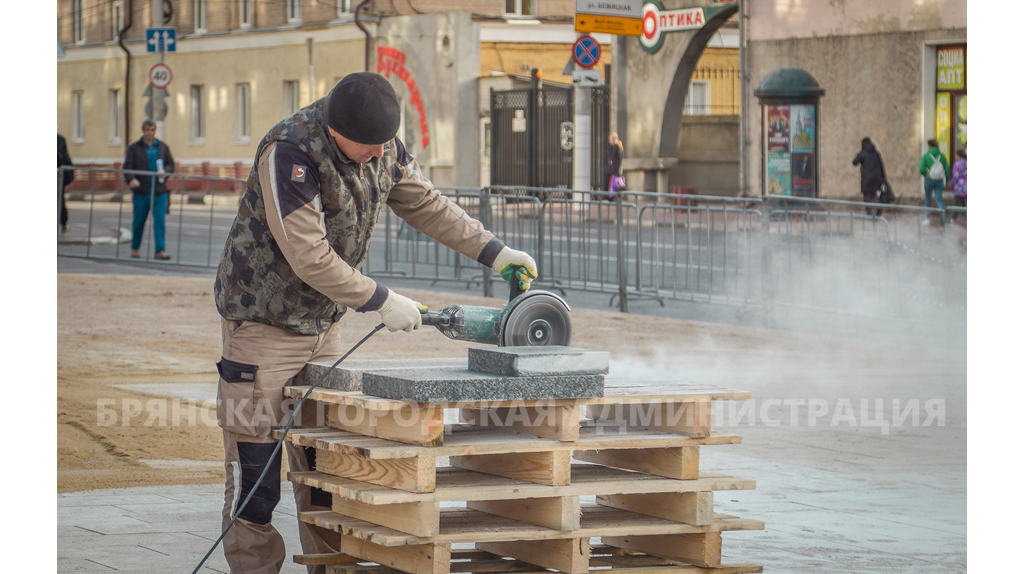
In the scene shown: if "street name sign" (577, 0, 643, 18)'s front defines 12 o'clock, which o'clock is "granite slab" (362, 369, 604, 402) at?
The granite slab is roughly at 12 o'clock from the street name sign.

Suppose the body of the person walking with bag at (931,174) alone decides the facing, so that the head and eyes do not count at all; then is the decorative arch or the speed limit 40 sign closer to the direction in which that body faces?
the decorative arch

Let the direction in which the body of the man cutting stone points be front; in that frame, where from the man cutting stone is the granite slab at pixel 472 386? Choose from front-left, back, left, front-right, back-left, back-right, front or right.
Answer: front

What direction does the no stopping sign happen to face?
toward the camera

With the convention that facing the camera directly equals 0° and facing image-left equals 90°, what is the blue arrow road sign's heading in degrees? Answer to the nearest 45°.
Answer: approximately 0°

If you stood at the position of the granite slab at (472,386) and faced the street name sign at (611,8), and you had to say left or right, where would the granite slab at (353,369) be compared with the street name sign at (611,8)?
left

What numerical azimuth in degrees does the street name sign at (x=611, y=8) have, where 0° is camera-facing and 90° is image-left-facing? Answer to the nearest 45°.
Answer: approximately 0°

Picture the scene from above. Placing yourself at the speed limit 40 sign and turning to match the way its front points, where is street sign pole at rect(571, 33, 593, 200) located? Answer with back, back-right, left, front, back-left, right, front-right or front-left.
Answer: front-left

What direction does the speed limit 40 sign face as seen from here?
toward the camera

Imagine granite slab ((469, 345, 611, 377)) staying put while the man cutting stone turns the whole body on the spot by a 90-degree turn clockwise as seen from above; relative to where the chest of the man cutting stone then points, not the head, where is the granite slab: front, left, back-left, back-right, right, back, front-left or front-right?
left

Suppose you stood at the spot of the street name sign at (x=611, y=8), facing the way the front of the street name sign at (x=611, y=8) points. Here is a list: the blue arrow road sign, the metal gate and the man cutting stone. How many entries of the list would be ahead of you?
1

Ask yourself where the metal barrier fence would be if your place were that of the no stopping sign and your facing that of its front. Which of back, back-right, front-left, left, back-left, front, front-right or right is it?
front

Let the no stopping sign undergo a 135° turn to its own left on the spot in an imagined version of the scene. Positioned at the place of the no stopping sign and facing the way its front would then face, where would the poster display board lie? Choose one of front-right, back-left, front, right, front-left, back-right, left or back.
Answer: front-right
